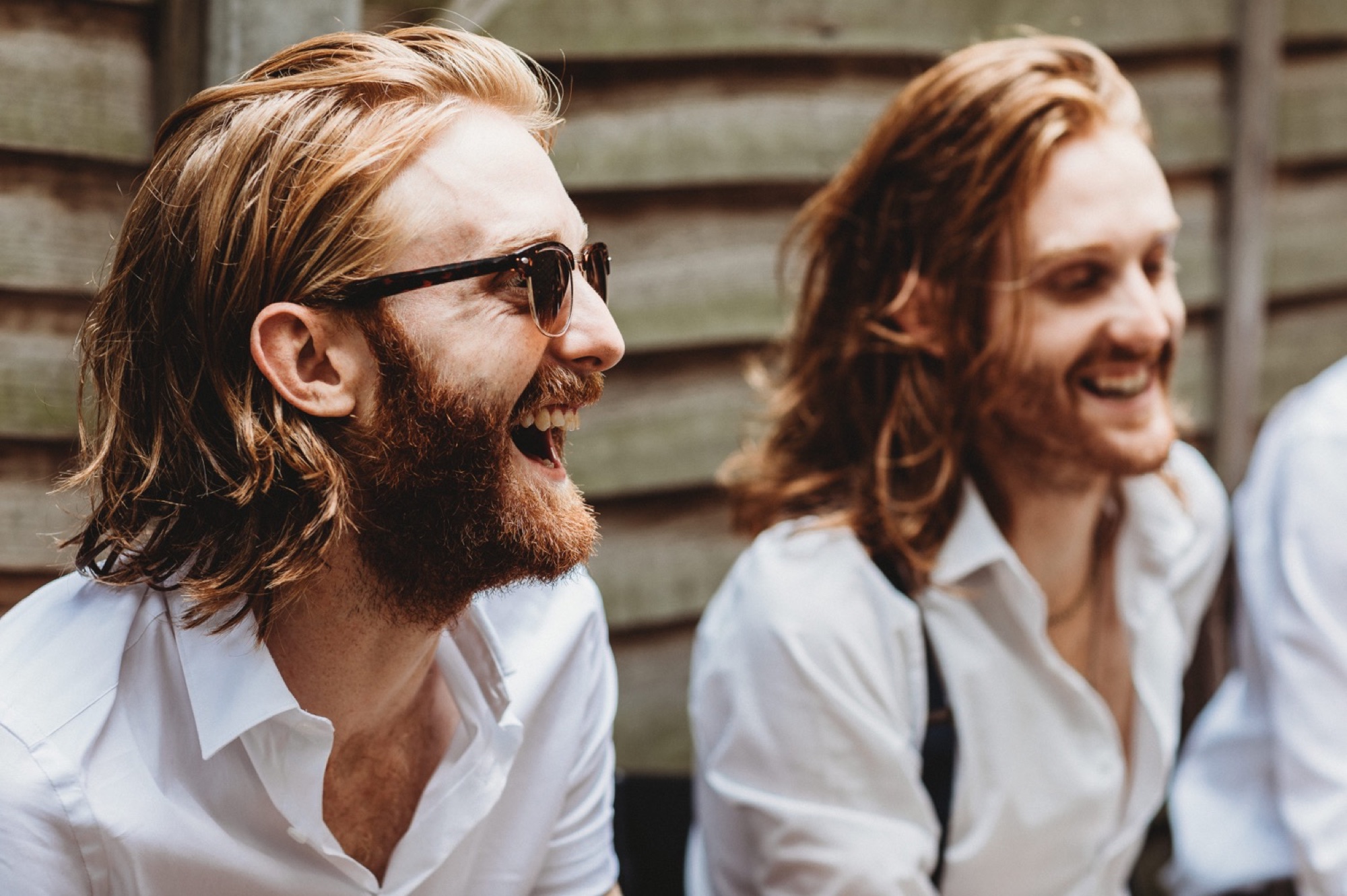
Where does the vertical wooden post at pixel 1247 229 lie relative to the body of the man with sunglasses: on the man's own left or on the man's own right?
on the man's own left

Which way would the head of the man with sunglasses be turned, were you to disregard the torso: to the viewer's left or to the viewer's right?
to the viewer's right

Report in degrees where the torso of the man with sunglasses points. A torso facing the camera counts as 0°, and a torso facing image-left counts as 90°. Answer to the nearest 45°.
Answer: approximately 315°

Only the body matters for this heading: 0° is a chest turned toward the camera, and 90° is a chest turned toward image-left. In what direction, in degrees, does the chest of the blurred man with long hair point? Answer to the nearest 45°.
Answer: approximately 315°
